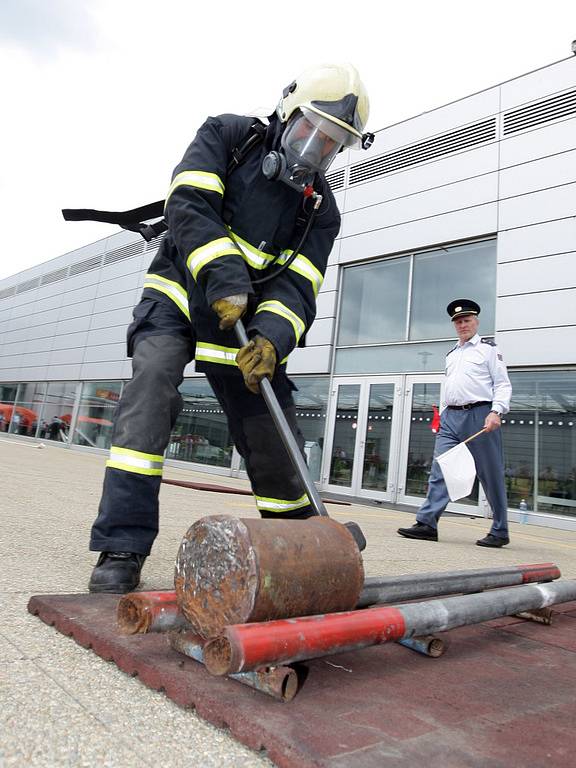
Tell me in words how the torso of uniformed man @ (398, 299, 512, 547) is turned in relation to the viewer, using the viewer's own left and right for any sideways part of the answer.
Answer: facing the viewer and to the left of the viewer

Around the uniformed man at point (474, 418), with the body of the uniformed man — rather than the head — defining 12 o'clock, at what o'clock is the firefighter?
The firefighter is roughly at 11 o'clock from the uniformed man.

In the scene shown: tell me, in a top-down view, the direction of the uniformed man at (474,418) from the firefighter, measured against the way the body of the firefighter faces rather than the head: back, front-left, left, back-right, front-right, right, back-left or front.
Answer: left

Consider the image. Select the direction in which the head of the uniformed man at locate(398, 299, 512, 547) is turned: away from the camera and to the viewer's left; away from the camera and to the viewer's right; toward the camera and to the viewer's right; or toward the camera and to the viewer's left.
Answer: toward the camera and to the viewer's left

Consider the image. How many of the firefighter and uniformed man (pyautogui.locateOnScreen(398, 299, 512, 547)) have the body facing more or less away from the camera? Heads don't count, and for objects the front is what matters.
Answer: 0

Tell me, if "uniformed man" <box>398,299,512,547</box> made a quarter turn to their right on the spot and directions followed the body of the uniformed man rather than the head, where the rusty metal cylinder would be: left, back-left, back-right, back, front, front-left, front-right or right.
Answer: back-left

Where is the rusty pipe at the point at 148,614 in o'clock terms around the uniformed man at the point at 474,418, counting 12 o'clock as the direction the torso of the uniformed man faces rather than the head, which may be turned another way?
The rusty pipe is roughly at 11 o'clock from the uniformed man.

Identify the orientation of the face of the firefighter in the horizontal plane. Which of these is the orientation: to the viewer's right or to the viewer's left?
to the viewer's right

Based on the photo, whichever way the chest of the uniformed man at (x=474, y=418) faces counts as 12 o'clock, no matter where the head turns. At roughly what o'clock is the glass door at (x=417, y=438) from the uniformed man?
The glass door is roughly at 4 o'clock from the uniformed man.

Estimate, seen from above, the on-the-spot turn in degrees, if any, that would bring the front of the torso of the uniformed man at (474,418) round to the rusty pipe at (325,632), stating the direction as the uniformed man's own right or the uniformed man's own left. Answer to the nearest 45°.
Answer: approximately 45° to the uniformed man's own left

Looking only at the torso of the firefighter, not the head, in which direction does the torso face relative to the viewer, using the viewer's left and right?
facing the viewer and to the right of the viewer

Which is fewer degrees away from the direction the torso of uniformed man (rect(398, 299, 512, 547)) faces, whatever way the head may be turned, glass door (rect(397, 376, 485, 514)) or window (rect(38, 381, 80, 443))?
the window
